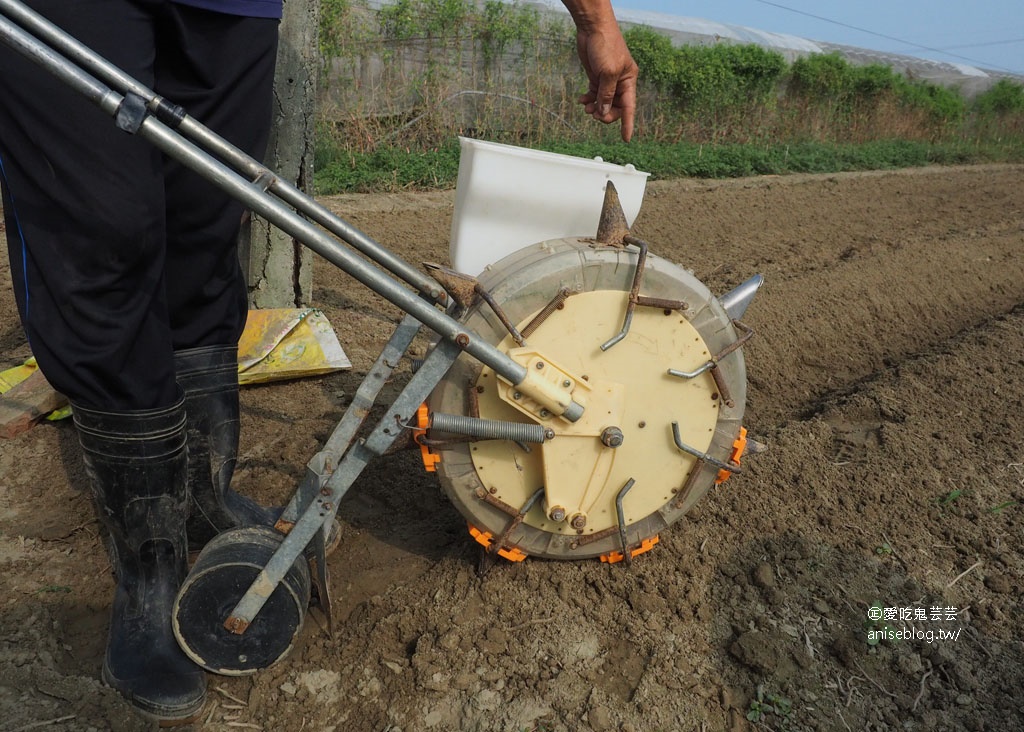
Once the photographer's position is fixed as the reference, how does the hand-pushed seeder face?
facing to the right of the viewer

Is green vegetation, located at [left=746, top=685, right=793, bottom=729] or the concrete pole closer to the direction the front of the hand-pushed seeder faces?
the green vegetation

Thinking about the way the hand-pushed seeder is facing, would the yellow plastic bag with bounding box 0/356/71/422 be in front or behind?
behind

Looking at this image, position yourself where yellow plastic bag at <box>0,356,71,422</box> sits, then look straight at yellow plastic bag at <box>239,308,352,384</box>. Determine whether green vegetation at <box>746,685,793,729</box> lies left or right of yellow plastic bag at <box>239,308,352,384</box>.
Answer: right

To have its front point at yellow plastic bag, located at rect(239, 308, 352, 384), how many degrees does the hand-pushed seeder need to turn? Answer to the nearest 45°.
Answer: approximately 135° to its left

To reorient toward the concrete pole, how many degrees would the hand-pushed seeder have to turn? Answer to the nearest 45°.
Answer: approximately 90° to its left

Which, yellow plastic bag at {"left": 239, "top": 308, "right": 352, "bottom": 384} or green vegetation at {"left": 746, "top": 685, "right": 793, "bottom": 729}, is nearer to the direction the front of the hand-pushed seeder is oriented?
the green vegetation

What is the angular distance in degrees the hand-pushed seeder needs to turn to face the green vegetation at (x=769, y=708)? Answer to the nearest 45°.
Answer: approximately 45° to its right

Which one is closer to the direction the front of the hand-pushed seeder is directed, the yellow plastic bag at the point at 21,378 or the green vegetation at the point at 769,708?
the green vegetation
